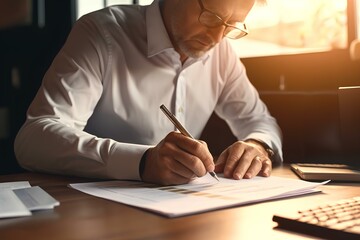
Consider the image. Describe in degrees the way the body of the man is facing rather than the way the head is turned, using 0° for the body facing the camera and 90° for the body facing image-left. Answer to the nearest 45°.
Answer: approximately 315°

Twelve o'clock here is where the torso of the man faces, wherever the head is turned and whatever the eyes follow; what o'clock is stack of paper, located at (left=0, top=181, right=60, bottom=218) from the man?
The stack of paper is roughly at 2 o'clock from the man.

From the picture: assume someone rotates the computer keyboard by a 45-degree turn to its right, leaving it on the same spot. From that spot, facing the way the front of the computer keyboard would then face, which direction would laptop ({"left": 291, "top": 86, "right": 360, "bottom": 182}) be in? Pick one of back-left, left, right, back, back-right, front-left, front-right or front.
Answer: right
